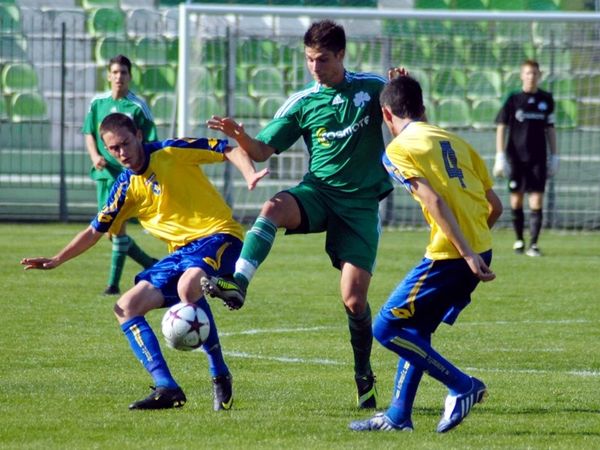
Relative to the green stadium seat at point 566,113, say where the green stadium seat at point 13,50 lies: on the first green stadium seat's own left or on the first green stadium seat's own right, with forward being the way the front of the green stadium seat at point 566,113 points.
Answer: on the first green stadium seat's own right

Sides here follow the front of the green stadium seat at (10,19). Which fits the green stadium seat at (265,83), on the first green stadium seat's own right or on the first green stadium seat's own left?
on the first green stadium seat's own left

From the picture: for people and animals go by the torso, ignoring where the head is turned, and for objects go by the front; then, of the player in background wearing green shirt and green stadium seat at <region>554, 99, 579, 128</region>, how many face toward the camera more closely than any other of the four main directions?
2

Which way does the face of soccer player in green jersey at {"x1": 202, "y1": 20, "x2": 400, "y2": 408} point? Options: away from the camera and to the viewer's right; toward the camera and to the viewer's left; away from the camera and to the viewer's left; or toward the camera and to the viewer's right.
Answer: toward the camera and to the viewer's left

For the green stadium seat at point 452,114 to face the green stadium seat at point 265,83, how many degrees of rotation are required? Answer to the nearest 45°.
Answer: approximately 90° to its right

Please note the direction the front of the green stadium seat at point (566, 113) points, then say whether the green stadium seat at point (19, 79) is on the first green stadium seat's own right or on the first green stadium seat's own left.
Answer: on the first green stadium seat's own right

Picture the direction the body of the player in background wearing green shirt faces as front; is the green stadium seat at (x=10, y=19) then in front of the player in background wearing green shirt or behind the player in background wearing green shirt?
behind

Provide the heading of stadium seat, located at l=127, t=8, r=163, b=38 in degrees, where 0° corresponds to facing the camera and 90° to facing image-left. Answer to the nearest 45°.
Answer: approximately 0°

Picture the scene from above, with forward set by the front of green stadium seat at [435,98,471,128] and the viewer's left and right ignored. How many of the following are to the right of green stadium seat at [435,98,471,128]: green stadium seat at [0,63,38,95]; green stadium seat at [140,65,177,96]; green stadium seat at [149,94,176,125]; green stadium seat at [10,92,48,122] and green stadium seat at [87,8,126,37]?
5

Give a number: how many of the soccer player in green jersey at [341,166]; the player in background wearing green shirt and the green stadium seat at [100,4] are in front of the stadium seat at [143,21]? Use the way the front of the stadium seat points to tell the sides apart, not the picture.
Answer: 2

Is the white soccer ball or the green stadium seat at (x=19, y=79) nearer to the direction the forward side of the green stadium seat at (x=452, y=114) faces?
the white soccer ball
